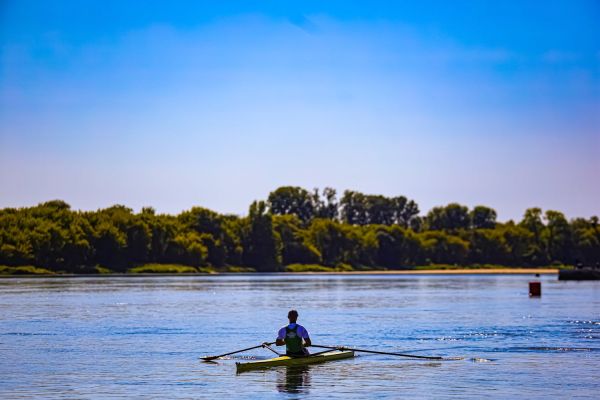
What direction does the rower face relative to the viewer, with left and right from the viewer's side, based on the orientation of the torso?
facing away from the viewer
